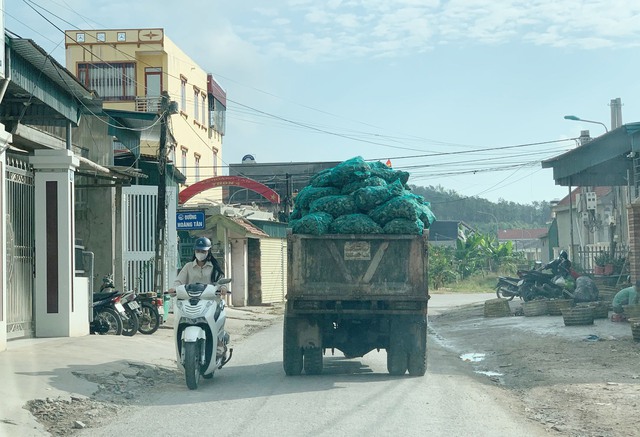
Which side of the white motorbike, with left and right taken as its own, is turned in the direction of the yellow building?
back

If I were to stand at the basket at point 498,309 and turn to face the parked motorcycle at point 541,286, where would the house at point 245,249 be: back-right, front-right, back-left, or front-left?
back-left

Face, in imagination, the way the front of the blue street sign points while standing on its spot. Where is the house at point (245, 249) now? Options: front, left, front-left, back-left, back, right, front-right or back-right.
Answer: back

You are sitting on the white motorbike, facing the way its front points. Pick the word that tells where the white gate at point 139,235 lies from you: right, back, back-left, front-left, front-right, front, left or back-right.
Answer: back

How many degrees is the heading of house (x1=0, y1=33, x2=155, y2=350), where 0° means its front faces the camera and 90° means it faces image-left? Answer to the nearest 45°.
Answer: approximately 315°

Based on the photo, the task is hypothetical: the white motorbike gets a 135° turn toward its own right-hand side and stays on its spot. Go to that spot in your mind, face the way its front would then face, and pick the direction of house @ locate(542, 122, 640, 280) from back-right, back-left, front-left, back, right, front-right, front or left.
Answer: right

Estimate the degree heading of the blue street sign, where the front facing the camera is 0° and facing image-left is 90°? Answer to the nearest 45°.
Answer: approximately 0°

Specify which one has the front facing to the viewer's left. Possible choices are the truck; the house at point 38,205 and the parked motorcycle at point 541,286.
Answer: the parked motorcycle

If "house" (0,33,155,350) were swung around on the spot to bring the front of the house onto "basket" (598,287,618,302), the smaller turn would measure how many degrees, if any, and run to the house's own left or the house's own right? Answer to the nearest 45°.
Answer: approximately 45° to the house's own left

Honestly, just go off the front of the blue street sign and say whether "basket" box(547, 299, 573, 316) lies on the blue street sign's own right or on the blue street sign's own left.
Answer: on the blue street sign's own left

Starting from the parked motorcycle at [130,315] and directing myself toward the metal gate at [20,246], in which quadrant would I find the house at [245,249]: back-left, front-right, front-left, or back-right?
back-right

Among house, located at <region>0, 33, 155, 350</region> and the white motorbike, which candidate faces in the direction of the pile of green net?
the house

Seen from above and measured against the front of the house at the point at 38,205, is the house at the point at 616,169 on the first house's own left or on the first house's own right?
on the first house's own left

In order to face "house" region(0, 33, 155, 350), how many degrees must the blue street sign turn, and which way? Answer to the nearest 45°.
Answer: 0° — it already faces it

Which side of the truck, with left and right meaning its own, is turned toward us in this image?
back
